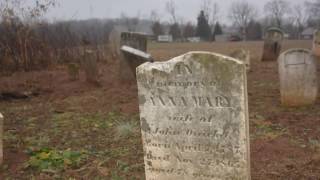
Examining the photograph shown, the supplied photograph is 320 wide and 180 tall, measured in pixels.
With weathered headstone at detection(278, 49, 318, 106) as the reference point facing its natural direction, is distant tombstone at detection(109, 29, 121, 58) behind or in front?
behind

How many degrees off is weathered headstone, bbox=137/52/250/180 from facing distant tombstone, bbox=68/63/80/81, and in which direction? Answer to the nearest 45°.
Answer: approximately 180°

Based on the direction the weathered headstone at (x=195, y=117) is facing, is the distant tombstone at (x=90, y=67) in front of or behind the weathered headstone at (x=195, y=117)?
behind

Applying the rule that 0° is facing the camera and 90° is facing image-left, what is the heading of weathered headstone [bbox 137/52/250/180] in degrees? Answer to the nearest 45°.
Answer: approximately 0°

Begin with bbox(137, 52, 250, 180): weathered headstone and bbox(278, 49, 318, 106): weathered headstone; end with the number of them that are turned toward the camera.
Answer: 2

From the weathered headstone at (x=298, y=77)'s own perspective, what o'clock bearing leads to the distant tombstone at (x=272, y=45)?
The distant tombstone is roughly at 6 o'clock from the weathered headstone.

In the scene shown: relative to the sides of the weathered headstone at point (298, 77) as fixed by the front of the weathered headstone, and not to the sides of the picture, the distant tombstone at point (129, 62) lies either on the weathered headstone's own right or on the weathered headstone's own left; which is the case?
on the weathered headstone's own right

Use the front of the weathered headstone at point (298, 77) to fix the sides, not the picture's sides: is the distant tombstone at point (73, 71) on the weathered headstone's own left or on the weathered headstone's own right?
on the weathered headstone's own right

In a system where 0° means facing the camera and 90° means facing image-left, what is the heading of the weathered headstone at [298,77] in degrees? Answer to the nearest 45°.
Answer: approximately 0°

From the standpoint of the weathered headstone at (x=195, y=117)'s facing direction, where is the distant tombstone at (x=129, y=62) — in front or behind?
behind
